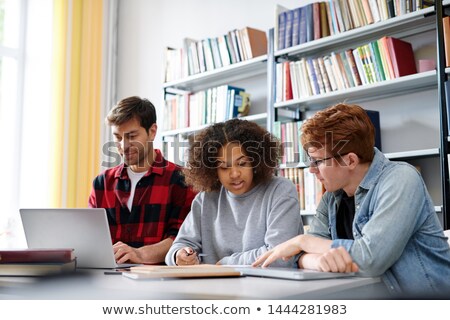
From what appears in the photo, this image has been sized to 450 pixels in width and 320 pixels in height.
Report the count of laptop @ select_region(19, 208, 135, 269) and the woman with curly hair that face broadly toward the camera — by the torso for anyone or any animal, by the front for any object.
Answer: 1

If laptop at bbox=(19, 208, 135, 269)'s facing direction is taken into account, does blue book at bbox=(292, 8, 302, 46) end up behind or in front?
in front

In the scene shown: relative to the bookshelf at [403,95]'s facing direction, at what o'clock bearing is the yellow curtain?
The yellow curtain is roughly at 2 o'clock from the bookshelf.

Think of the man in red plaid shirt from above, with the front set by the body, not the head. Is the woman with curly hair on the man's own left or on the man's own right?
on the man's own left

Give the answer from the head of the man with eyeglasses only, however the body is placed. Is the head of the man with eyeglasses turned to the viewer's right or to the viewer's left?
to the viewer's left

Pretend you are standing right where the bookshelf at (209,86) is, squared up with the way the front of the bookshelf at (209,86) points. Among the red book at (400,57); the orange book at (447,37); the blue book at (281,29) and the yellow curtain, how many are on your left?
3

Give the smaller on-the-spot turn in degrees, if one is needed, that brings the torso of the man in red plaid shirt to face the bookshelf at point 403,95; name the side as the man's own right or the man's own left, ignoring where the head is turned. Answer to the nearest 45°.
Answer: approximately 135° to the man's own left

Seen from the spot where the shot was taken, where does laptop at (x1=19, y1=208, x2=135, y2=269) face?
facing away from the viewer and to the right of the viewer

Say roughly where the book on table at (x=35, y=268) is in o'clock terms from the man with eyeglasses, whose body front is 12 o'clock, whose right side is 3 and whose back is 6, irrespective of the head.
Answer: The book on table is roughly at 1 o'clock from the man with eyeglasses.

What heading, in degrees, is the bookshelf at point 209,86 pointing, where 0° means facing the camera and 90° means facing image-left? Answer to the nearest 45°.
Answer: approximately 45°

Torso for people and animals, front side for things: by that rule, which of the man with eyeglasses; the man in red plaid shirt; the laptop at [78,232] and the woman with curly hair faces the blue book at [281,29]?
the laptop
